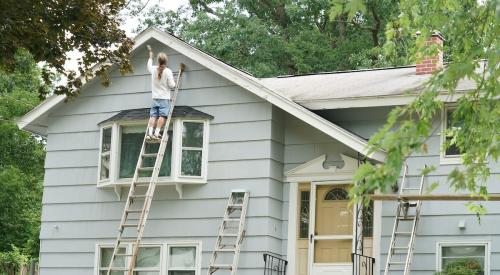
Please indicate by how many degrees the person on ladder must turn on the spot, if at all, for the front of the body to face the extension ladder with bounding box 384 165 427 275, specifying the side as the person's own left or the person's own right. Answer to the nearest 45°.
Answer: approximately 90° to the person's own right

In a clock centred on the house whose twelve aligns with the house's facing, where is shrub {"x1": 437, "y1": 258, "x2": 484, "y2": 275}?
The shrub is roughly at 10 o'clock from the house.

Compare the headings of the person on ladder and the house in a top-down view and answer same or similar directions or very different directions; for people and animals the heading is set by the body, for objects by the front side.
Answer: very different directions

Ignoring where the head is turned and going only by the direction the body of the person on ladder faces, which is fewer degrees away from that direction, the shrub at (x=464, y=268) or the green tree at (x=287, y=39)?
the green tree

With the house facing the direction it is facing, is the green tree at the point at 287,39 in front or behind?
behind

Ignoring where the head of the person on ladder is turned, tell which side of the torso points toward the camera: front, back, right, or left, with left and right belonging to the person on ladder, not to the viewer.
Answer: back

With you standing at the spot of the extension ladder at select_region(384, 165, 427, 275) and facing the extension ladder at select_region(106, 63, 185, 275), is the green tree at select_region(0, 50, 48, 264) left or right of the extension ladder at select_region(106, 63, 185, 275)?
right

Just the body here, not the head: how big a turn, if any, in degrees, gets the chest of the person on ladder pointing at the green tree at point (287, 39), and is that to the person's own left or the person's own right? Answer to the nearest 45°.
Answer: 0° — they already face it

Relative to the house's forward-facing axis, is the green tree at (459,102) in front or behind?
in front

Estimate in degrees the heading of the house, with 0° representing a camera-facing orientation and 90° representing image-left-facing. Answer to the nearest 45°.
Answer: approximately 0°
